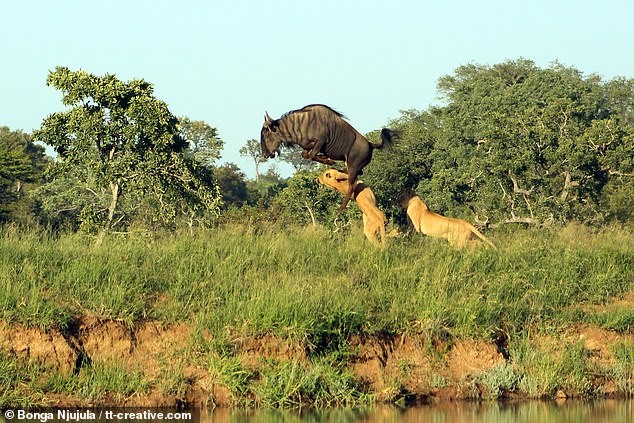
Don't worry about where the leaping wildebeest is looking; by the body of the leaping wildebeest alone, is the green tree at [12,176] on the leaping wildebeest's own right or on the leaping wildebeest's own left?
on the leaping wildebeest's own right

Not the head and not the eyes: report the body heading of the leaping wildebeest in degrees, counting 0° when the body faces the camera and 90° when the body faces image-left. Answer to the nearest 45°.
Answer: approximately 90°

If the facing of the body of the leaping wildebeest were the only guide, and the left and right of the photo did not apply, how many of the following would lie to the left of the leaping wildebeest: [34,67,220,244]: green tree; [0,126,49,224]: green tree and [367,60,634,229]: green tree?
0

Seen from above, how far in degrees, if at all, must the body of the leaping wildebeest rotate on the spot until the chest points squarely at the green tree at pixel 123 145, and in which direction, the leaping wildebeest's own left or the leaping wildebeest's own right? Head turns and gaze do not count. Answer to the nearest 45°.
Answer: approximately 45° to the leaping wildebeest's own right

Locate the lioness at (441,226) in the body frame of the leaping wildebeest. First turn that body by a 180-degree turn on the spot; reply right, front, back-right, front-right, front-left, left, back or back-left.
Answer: front

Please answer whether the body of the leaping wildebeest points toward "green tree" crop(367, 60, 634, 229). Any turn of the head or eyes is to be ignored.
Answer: no
